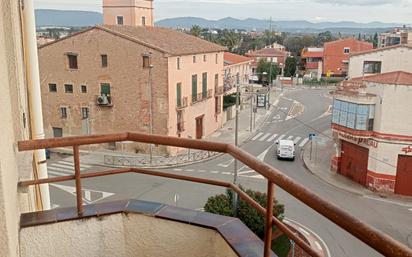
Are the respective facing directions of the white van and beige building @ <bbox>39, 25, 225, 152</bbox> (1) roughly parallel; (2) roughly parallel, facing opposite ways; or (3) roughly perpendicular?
roughly perpendicular

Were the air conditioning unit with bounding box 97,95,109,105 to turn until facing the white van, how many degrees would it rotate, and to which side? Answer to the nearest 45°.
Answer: approximately 135° to its left

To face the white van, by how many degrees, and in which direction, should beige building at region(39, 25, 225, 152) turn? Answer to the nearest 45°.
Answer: approximately 45° to its left

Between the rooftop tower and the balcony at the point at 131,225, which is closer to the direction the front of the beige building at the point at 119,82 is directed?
the balcony

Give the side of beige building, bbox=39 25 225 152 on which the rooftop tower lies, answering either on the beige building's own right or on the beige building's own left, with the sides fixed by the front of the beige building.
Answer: on the beige building's own left
